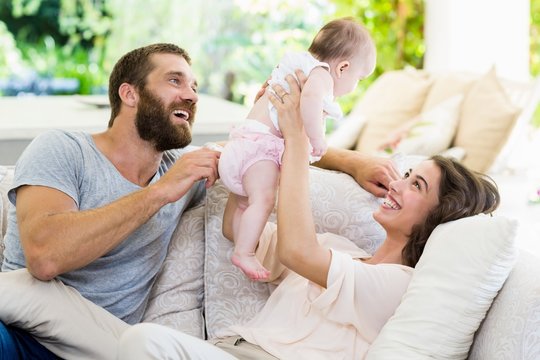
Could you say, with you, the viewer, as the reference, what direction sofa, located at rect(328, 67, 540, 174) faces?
facing the viewer and to the left of the viewer

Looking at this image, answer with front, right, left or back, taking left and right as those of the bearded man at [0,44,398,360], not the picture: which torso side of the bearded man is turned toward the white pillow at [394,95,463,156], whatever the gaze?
left

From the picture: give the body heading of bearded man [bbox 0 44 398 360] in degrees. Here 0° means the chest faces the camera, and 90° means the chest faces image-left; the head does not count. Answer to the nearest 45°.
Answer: approximately 315°

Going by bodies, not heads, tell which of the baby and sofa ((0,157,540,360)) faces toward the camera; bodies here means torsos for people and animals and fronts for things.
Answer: the sofa

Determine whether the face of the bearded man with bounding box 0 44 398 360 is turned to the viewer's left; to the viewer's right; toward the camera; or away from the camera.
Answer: to the viewer's right

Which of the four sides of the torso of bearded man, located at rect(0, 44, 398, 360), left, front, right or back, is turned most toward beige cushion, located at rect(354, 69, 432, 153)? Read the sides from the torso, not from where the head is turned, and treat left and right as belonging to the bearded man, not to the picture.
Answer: left

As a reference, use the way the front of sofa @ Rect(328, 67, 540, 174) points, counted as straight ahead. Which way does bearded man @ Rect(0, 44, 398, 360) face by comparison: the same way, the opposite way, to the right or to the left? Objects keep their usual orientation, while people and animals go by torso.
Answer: to the left

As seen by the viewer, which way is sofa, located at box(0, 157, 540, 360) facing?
toward the camera

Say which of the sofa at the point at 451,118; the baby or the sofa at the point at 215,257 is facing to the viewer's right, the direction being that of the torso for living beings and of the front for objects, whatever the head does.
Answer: the baby

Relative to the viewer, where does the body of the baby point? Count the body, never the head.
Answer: to the viewer's right

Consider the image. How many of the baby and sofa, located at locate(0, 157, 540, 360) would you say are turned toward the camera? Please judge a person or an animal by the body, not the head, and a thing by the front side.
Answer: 1

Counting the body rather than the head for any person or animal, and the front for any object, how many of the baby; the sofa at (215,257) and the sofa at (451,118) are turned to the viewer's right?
1

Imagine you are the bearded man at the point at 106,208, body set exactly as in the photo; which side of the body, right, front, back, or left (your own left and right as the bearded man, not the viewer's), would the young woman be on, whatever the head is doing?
front
